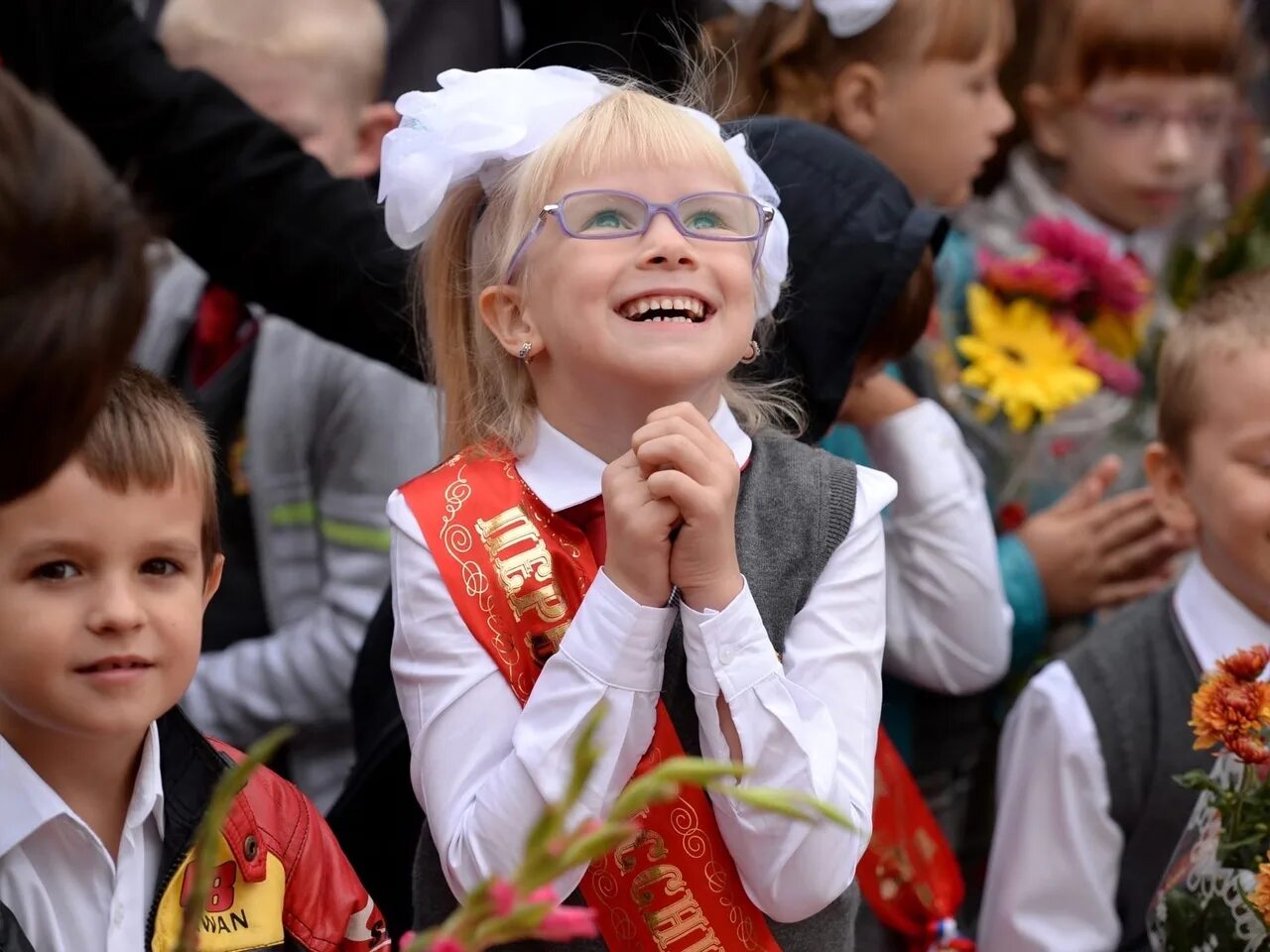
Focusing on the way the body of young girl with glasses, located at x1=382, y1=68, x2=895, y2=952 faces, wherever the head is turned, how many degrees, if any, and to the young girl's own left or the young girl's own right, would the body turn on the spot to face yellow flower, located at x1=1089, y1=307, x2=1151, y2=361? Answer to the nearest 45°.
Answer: approximately 135° to the young girl's own left

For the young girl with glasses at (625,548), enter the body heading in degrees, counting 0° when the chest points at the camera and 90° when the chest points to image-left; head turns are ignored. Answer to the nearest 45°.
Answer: approximately 0°
